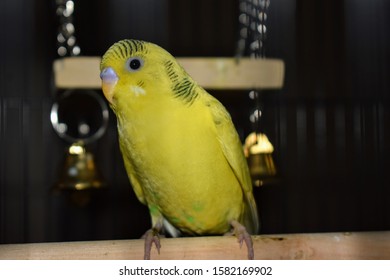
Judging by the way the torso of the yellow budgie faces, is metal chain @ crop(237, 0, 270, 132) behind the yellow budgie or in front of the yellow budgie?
behind

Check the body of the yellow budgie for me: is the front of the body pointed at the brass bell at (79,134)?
no

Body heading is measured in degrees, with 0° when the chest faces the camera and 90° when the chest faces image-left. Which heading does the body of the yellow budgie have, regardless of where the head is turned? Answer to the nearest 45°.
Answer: approximately 45°

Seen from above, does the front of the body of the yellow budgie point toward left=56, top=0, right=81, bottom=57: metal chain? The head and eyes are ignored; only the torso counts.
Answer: no
